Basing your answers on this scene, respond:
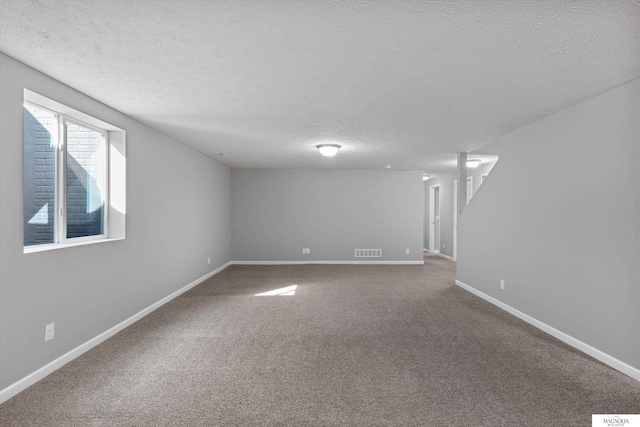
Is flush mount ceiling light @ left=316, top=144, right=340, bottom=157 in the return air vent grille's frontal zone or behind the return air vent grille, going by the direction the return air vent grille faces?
frontal zone

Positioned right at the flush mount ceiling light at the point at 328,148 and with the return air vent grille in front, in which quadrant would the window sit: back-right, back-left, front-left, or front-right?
back-left

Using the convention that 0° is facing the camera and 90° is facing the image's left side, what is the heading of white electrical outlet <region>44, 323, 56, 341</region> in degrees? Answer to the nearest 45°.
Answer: approximately 315°

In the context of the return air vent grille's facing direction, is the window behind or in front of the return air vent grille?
in front

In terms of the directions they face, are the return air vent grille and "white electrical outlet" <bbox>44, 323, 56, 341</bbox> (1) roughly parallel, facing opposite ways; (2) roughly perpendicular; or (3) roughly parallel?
roughly perpendicular

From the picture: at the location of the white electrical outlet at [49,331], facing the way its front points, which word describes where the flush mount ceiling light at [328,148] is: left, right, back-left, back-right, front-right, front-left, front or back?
front-left

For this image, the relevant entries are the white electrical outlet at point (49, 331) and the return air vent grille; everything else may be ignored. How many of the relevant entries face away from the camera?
0

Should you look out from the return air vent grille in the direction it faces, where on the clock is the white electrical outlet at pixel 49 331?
The white electrical outlet is roughly at 1 o'clock from the return air vent grille.

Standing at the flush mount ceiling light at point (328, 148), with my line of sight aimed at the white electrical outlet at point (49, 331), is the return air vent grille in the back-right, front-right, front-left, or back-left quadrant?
back-right

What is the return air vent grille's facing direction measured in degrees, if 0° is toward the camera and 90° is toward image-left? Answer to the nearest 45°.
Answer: approximately 0°
